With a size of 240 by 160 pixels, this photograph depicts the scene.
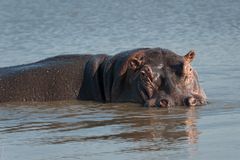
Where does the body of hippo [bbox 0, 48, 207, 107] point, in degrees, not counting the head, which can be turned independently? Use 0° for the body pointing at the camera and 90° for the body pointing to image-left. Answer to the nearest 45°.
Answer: approximately 315°
